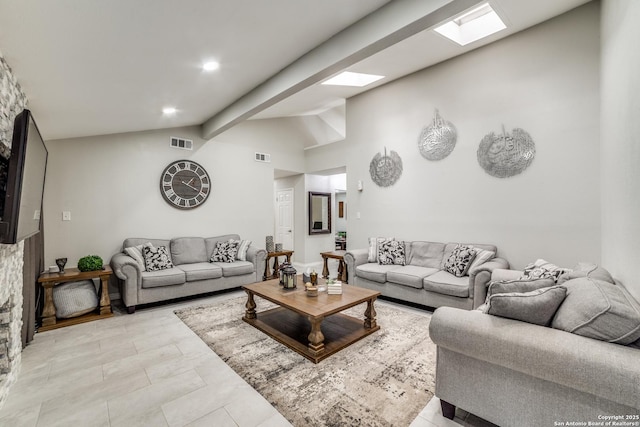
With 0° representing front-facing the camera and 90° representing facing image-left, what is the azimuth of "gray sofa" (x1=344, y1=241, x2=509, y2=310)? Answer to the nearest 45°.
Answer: approximately 45°

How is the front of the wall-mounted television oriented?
to the viewer's right

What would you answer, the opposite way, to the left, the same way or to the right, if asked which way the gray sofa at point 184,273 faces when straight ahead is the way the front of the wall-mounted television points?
to the right

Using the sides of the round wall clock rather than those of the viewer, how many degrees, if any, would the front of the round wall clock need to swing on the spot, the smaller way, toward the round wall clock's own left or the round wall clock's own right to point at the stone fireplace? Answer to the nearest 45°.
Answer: approximately 45° to the round wall clock's own right

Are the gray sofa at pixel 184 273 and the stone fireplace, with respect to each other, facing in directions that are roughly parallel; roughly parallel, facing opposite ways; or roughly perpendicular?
roughly perpendicular

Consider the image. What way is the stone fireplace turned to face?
to the viewer's right

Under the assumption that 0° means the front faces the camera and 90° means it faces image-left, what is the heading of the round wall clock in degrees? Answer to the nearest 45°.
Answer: approximately 0°

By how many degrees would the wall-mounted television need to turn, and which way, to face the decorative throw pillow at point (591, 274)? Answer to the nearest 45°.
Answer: approximately 45° to its right
